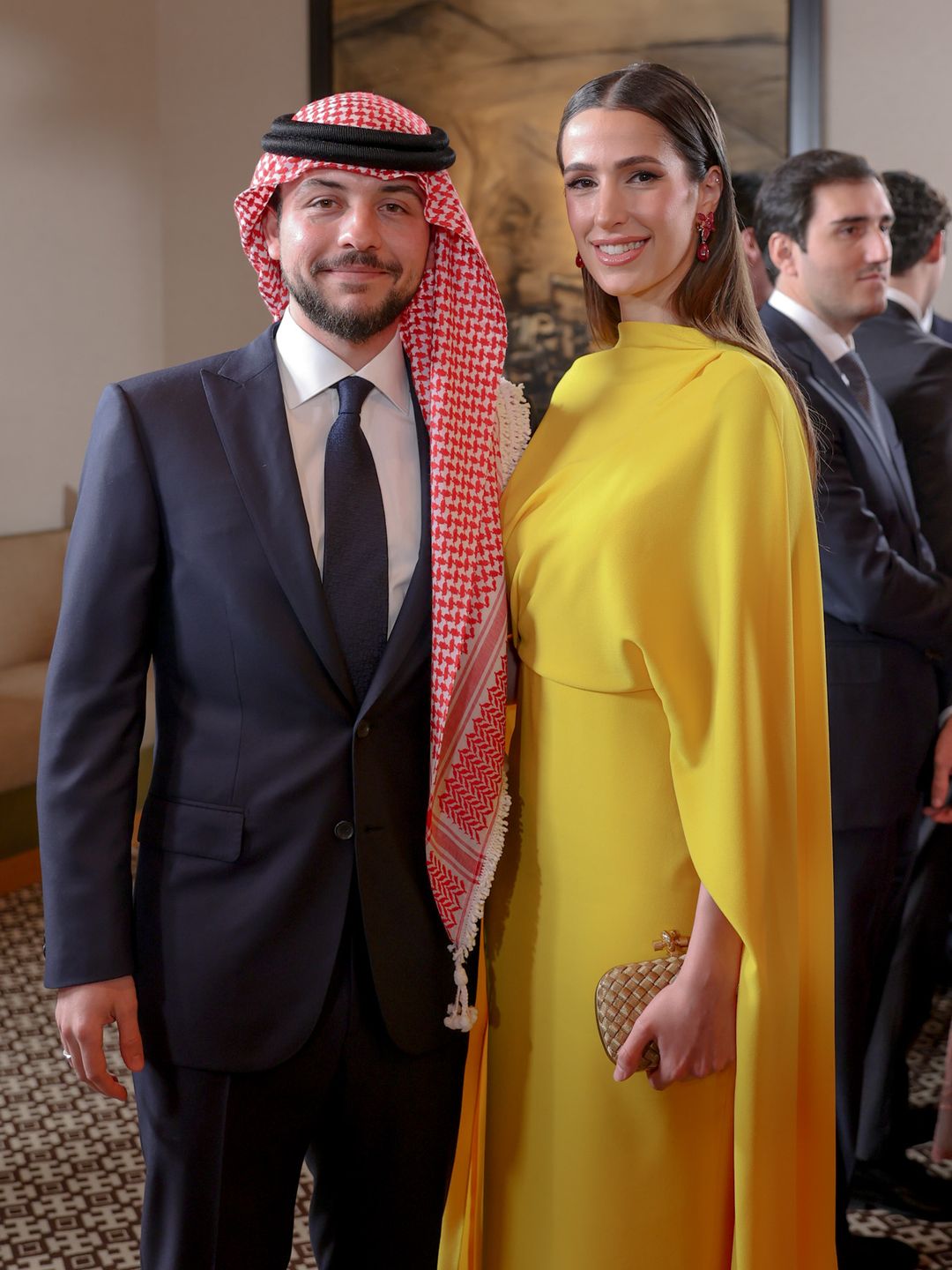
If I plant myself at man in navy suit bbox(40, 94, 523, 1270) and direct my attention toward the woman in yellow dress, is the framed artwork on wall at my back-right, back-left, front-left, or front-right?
front-left

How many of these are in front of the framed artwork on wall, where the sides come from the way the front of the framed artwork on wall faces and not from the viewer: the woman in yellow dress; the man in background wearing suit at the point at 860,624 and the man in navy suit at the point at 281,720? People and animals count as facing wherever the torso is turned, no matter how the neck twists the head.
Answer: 3

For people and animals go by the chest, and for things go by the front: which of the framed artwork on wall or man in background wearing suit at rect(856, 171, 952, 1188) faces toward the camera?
the framed artwork on wall

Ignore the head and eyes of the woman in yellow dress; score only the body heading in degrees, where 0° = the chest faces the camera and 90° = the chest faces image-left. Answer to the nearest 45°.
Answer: approximately 45°

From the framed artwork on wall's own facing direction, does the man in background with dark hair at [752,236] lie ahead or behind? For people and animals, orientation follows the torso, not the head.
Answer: ahead

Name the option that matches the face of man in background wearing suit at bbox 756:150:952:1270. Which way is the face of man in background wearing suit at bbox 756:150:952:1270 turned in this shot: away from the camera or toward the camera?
toward the camera

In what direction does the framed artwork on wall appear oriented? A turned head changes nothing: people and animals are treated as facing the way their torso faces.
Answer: toward the camera

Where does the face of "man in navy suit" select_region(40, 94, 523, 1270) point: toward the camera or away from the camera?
toward the camera

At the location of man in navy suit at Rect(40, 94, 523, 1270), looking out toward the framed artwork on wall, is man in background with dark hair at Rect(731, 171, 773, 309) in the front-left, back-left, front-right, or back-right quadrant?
front-right

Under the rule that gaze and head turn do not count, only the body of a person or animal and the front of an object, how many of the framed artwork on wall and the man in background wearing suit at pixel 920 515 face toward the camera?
1

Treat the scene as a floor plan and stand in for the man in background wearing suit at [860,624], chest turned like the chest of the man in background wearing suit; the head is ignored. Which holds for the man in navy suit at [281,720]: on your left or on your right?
on your right
